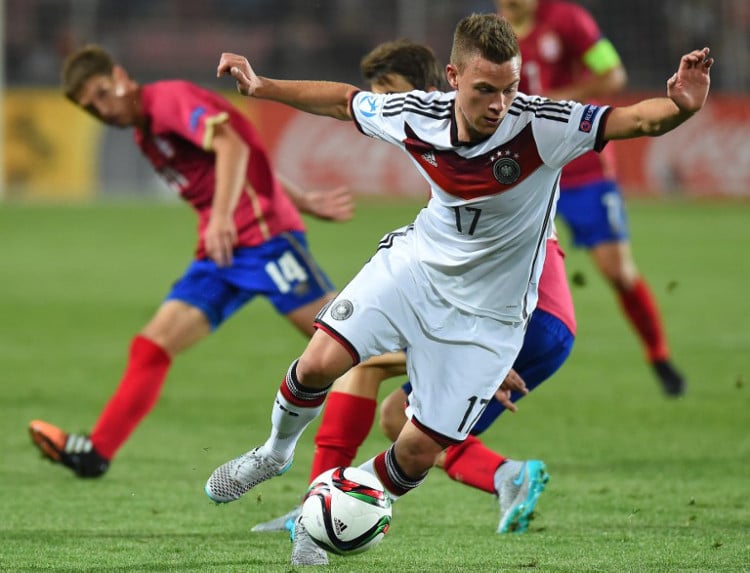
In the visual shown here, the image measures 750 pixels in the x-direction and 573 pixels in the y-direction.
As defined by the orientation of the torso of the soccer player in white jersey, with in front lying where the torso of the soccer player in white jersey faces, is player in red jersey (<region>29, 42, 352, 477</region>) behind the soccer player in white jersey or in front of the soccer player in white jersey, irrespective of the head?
behind

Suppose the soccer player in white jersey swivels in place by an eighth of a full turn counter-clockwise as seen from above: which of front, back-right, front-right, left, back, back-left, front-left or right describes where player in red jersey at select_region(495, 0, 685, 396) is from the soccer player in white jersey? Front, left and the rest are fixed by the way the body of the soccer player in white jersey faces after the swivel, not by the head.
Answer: back-left

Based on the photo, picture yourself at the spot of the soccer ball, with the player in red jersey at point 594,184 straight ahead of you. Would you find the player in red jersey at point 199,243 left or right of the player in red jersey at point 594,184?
left

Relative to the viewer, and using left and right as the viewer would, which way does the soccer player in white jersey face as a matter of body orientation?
facing the viewer

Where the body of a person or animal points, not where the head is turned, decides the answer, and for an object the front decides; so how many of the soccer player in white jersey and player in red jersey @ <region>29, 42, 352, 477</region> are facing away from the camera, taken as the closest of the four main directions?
0
